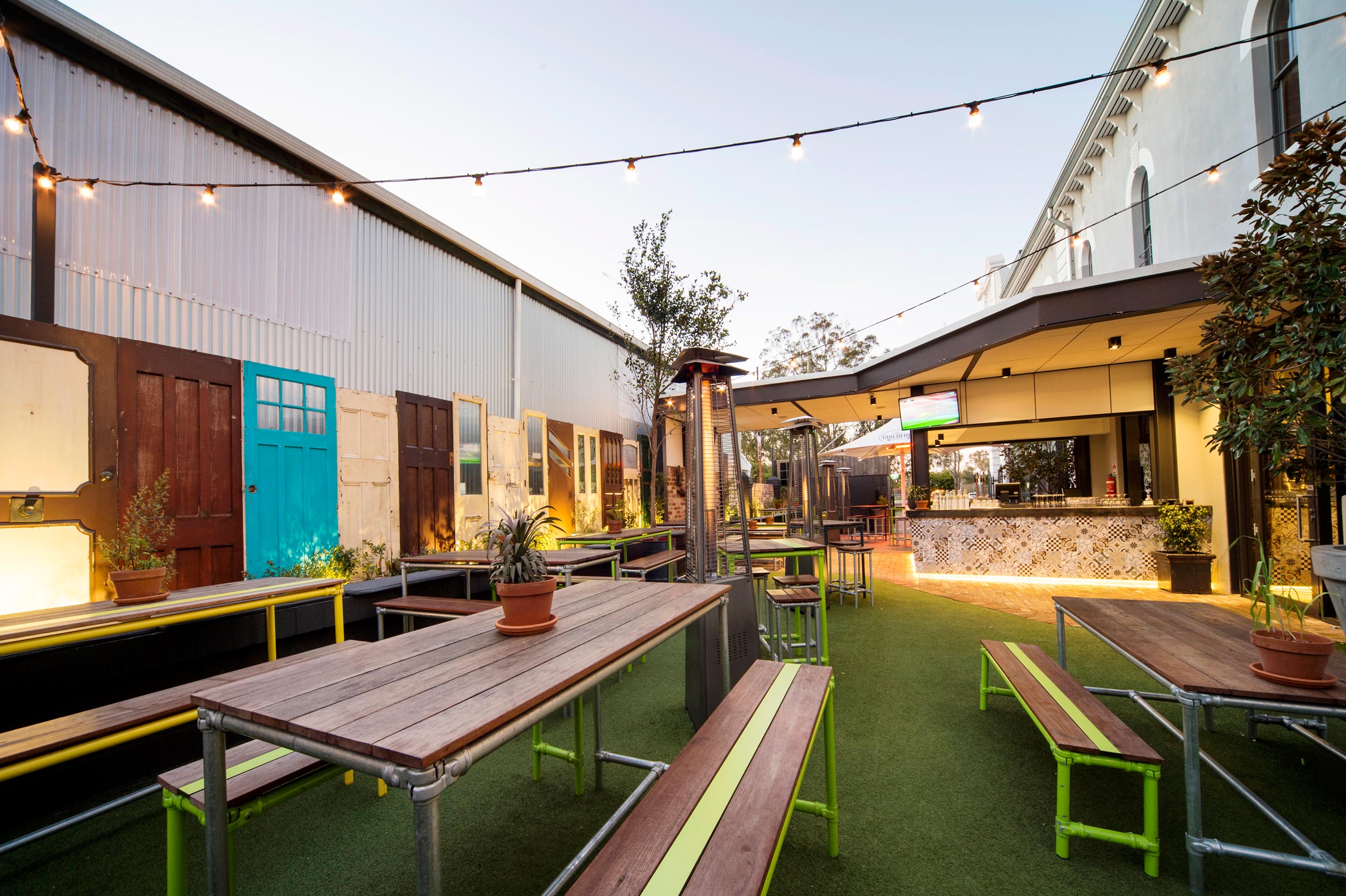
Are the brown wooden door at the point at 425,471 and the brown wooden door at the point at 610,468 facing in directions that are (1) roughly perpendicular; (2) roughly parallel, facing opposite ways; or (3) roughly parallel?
roughly parallel

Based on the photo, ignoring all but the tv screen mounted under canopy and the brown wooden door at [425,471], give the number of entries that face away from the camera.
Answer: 0

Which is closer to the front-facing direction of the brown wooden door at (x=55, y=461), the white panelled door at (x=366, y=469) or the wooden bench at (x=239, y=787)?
the wooden bench

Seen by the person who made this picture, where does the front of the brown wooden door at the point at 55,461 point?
facing the viewer and to the right of the viewer

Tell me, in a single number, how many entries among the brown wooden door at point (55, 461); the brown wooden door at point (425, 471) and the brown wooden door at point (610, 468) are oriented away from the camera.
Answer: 0

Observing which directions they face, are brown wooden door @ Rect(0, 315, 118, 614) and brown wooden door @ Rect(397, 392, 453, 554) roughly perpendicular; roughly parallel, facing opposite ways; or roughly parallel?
roughly parallel

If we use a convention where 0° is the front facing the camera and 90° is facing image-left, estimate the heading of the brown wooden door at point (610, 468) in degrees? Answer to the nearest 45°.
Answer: approximately 315°

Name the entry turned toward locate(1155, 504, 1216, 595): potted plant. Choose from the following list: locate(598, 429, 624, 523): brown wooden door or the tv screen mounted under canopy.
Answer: the brown wooden door

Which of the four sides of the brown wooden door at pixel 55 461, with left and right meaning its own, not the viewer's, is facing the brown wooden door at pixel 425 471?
left

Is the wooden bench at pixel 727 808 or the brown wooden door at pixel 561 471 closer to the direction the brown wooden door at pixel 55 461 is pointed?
the wooden bench
